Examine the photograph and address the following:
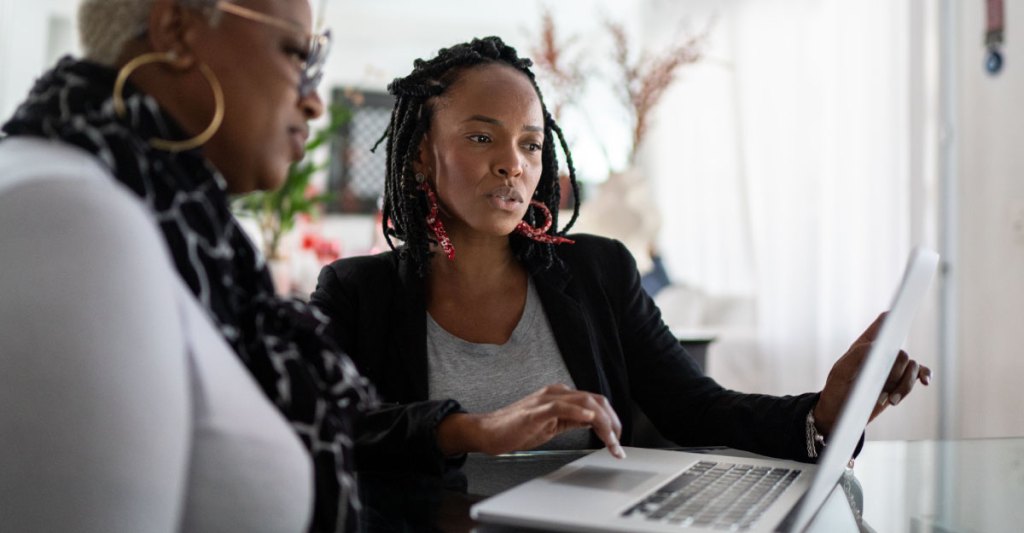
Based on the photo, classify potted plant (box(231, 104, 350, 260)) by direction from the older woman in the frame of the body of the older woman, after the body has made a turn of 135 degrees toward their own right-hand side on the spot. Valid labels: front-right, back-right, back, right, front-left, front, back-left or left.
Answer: back-right

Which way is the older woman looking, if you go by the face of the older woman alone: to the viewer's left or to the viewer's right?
to the viewer's right

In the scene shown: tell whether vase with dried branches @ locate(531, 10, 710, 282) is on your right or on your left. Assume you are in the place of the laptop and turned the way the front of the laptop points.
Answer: on your right

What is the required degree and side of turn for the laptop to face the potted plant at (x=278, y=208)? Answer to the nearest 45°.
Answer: approximately 45° to its right

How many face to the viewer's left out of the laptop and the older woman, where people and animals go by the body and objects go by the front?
1

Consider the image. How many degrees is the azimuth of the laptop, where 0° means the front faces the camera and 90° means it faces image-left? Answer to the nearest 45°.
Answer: approximately 90°

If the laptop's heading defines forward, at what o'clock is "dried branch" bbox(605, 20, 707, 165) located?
The dried branch is roughly at 3 o'clock from the laptop.

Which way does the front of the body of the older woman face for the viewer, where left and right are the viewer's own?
facing to the right of the viewer

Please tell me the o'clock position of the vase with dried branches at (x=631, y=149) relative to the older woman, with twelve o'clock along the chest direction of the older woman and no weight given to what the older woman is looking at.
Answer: The vase with dried branches is roughly at 10 o'clock from the older woman.
